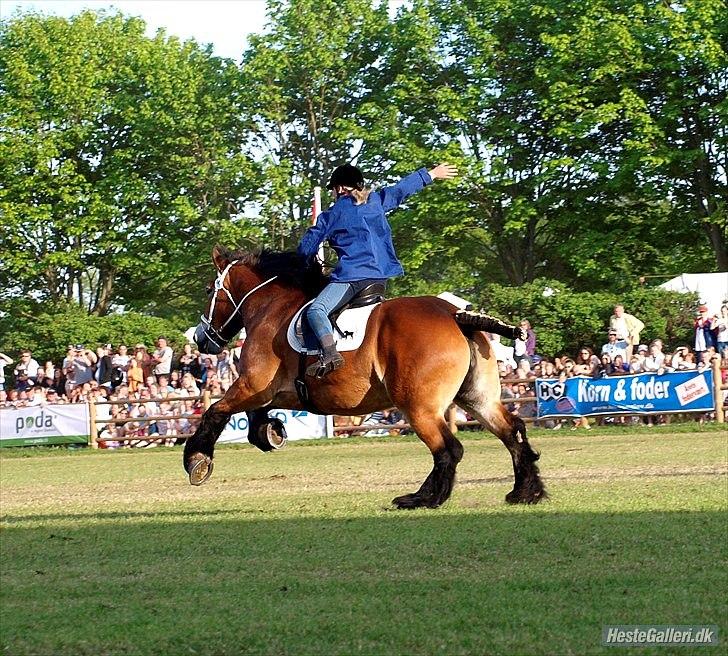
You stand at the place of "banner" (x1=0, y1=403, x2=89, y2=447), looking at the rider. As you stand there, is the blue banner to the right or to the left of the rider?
left

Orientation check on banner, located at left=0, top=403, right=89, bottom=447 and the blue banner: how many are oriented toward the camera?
2

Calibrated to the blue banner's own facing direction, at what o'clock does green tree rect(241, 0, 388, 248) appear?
The green tree is roughly at 5 o'clock from the blue banner.

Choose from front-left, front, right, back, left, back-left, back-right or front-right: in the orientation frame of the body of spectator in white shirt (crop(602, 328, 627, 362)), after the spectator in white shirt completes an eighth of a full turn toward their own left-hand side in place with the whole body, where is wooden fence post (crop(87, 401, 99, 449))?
back-right

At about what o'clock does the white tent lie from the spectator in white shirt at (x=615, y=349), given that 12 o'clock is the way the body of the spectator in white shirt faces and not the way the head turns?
The white tent is roughly at 7 o'clock from the spectator in white shirt.

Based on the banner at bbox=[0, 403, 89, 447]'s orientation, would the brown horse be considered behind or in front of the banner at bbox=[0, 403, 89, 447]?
in front

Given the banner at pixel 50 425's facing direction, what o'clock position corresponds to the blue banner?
The blue banner is roughly at 10 o'clock from the banner.

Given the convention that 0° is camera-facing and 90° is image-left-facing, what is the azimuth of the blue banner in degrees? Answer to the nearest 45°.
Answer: approximately 0°

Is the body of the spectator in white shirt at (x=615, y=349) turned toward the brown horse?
yes

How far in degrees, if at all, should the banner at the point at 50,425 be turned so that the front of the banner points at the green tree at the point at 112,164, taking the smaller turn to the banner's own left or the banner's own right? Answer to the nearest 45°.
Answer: approximately 180°

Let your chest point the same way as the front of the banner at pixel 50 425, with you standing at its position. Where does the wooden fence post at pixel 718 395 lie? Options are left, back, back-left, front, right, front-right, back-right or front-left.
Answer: front-left

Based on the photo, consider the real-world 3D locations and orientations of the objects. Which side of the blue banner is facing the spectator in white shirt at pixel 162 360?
right

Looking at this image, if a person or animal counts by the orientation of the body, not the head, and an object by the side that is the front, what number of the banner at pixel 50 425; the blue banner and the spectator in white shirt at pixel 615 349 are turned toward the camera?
3

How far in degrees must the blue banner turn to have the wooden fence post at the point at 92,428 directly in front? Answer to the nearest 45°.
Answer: approximately 90° to its right
